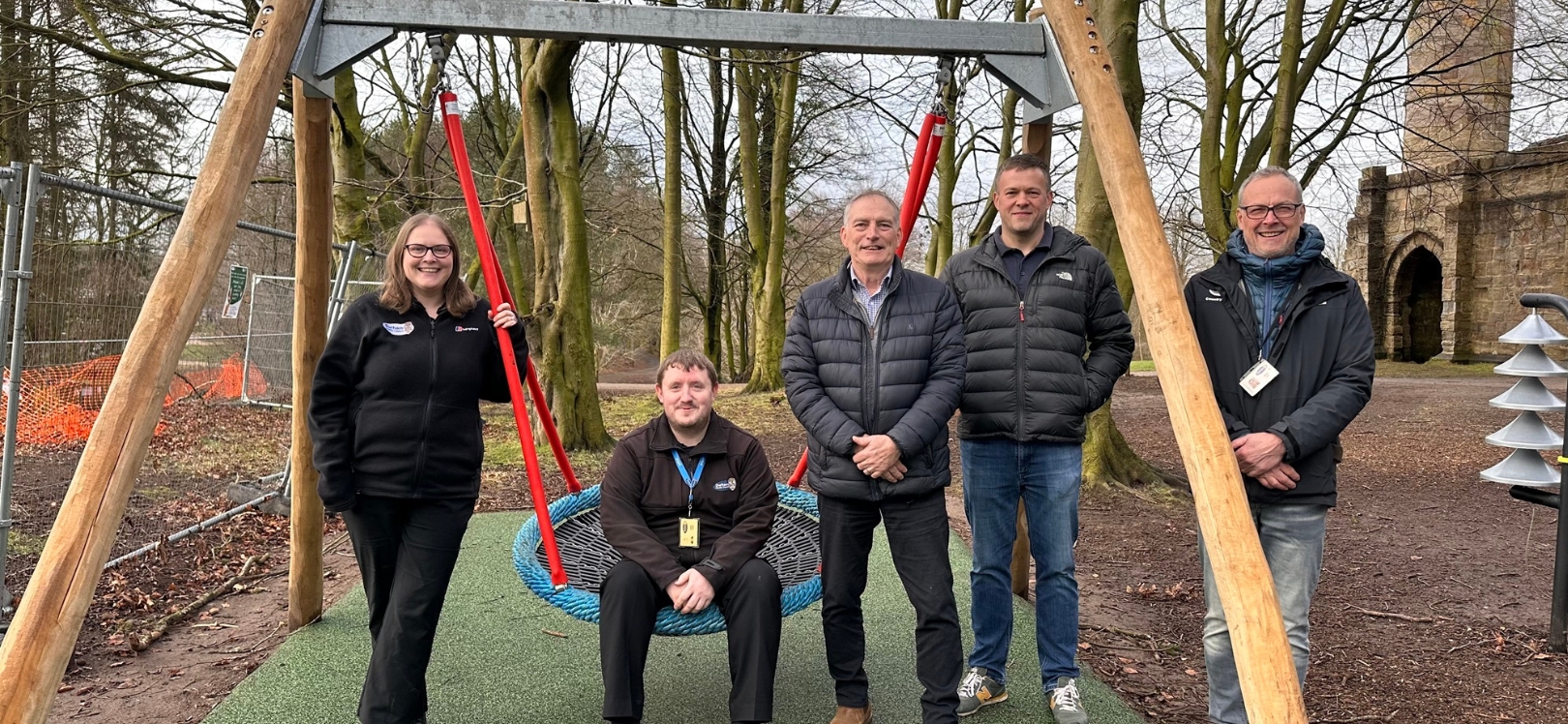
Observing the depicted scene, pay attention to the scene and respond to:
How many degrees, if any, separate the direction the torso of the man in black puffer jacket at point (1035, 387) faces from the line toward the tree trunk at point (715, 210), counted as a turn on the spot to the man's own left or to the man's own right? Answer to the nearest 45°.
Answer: approximately 135° to the man's own right

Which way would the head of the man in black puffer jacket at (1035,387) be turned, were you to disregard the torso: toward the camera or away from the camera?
toward the camera

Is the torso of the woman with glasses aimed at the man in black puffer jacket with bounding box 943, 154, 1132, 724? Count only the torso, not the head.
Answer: no

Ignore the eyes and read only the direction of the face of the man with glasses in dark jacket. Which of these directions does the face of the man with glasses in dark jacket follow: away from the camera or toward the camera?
toward the camera

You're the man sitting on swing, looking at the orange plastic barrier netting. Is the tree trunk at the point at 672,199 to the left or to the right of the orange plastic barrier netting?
right

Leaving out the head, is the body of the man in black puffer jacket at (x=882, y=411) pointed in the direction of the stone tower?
no

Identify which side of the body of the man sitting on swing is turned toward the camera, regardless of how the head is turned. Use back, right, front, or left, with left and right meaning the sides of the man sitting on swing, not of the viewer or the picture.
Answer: front

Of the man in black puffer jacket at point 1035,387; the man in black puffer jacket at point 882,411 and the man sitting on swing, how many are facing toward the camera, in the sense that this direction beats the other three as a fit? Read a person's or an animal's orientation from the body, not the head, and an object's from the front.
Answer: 3

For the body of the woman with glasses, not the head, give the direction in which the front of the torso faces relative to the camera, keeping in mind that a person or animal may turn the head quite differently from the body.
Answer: toward the camera

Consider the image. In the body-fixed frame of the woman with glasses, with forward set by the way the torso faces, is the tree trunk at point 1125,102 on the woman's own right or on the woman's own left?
on the woman's own left

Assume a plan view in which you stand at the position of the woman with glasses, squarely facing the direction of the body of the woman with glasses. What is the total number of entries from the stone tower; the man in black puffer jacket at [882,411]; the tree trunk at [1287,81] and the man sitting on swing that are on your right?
0

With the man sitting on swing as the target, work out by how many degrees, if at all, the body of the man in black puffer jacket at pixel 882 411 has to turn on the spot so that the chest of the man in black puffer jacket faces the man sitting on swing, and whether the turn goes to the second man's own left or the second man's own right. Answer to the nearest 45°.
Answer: approximately 90° to the second man's own right

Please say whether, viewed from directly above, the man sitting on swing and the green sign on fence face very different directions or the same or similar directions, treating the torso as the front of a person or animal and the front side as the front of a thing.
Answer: same or similar directions

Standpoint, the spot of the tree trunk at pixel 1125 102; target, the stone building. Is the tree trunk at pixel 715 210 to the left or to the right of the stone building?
left

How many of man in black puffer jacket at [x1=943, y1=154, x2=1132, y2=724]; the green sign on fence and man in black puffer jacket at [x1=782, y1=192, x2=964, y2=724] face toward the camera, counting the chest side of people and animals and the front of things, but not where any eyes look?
3

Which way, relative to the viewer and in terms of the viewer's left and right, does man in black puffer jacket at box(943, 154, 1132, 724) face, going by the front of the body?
facing the viewer

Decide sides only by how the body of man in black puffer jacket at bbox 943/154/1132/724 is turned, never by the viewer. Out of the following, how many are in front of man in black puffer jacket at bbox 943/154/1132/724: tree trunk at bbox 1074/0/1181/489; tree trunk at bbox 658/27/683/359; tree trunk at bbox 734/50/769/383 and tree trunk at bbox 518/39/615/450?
0

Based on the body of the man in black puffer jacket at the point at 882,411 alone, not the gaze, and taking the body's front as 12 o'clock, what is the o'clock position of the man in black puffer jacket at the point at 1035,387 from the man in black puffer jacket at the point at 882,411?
the man in black puffer jacket at the point at 1035,387 is roughly at 8 o'clock from the man in black puffer jacket at the point at 882,411.

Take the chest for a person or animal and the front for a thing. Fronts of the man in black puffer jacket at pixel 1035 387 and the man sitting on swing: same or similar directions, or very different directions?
same or similar directions

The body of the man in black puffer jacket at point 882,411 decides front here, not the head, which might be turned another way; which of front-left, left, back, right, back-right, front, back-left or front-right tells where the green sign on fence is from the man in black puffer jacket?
back-right

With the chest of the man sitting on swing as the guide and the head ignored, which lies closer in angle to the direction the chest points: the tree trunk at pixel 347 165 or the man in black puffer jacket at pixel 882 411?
the man in black puffer jacket
